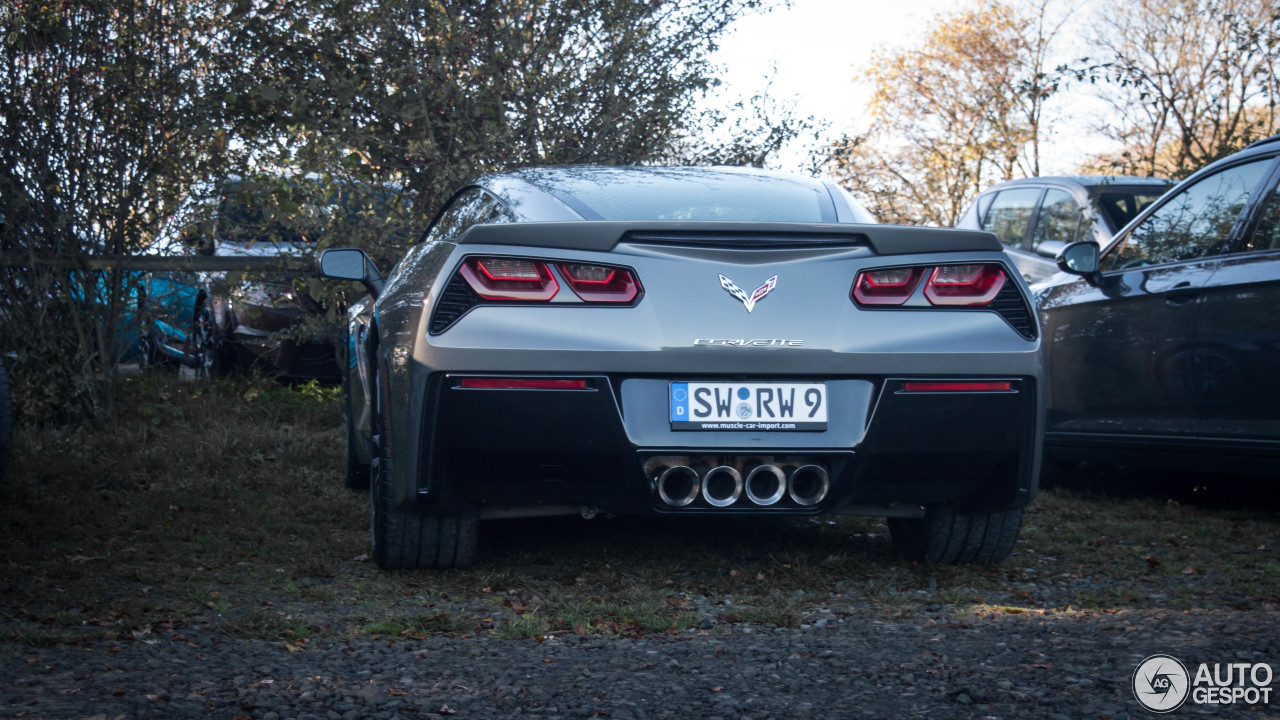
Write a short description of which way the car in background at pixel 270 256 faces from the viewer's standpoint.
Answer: facing the viewer and to the right of the viewer

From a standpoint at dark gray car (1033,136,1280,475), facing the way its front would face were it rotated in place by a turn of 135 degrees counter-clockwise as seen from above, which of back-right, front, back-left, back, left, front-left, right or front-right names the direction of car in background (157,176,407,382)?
back

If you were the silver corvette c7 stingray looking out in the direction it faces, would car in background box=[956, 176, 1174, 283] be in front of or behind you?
in front

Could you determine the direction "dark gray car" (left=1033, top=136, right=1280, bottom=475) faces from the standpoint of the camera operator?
facing away from the viewer and to the left of the viewer

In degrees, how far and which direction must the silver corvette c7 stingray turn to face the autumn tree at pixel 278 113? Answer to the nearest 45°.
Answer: approximately 45° to its left

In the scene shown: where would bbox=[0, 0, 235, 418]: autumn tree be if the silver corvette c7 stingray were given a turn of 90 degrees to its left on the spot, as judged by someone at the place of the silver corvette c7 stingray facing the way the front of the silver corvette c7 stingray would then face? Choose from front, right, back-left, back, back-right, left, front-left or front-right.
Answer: front-right

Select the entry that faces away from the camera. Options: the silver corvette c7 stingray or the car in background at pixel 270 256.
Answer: the silver corvette c7 stingray

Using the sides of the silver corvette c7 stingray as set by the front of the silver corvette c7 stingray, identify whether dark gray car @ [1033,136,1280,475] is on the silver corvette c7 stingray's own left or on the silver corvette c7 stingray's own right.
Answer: on the silver corvette c7 stingray's own right

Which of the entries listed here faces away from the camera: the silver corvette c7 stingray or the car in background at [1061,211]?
the silver corvette c7 stingray

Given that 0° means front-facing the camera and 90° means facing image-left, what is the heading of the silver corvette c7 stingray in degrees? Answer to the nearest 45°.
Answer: approximately 180°
